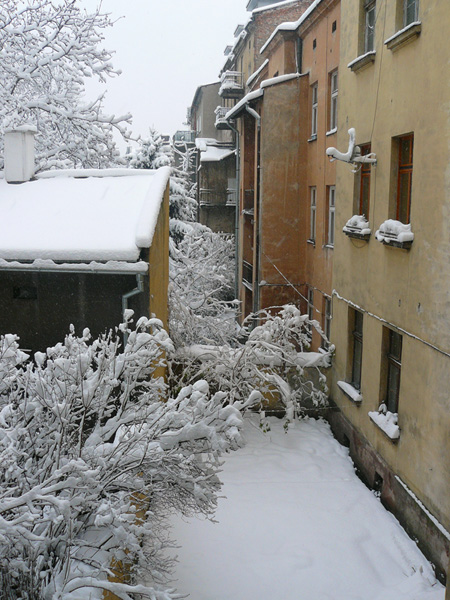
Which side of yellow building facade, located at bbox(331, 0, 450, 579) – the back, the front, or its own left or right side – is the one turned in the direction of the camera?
left

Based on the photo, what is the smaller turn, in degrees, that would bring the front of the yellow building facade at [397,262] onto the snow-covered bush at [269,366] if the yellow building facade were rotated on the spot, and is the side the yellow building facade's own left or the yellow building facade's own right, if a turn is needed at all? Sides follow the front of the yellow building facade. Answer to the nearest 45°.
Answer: approximately 45° to the yellow building facade's own right

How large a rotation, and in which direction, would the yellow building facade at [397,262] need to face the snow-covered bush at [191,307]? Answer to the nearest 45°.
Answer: approximately 45° to its right

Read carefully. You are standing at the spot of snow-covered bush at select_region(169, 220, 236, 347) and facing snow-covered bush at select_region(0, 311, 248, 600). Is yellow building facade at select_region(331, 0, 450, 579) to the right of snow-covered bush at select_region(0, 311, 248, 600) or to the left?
left

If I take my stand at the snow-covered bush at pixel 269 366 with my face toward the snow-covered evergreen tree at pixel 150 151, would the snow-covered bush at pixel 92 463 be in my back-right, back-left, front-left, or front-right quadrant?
back-left

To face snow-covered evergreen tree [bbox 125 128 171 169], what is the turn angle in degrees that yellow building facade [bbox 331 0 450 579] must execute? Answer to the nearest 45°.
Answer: approximately 45° to its right
